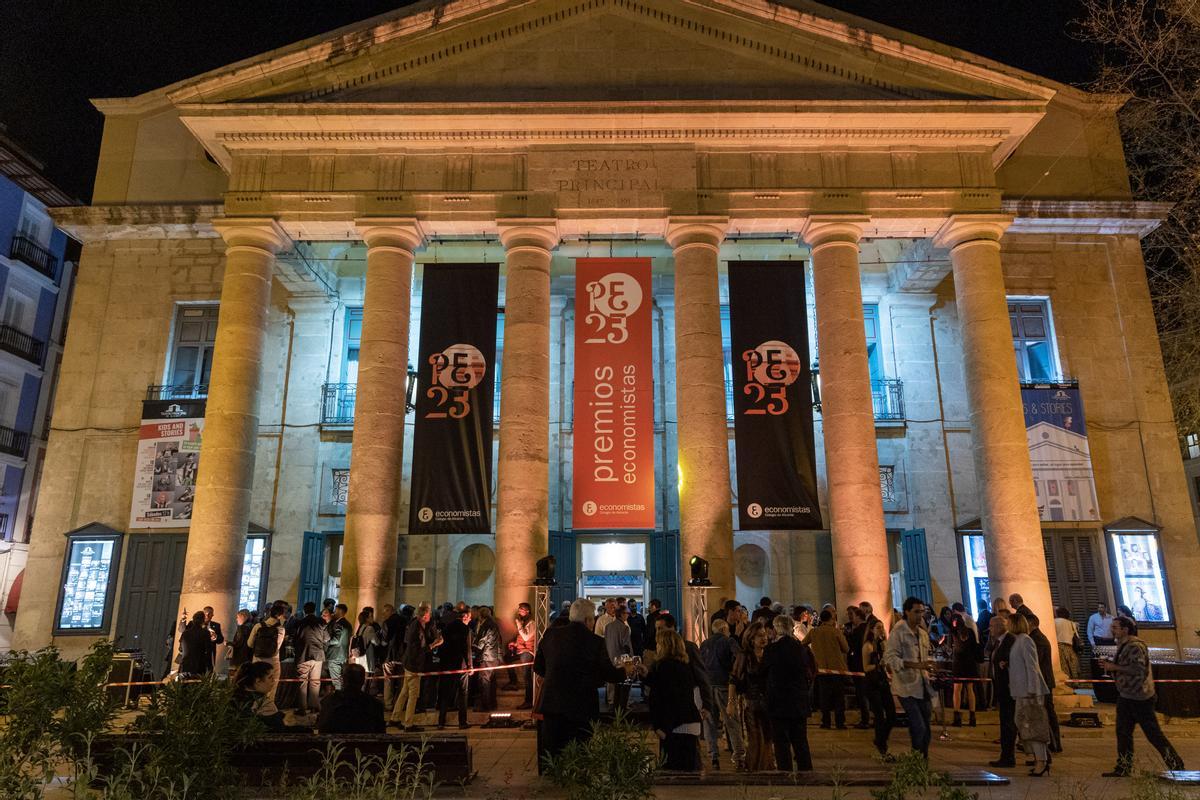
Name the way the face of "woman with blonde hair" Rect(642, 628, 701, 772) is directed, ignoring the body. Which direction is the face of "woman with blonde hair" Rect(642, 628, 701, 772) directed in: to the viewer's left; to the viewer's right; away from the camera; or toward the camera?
away from the camera

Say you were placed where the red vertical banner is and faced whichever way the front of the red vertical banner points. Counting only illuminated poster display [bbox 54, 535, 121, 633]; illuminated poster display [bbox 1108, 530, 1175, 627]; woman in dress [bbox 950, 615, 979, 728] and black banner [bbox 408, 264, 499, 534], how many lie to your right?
2

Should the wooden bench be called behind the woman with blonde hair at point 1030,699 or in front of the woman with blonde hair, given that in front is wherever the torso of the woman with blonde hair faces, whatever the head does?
in front

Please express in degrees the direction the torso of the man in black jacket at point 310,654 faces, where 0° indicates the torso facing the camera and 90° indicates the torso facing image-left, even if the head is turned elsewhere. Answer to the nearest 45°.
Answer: approximately 180°

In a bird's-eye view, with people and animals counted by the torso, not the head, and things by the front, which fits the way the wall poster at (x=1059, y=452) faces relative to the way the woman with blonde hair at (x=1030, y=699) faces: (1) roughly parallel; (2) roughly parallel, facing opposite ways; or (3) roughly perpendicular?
roughly perpendicular

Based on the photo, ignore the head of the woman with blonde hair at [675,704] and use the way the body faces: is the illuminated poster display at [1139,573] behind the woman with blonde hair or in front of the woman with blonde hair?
in front

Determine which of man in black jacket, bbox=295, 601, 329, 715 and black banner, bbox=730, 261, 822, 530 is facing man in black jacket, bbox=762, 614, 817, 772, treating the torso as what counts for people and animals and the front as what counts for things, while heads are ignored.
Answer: the black banner

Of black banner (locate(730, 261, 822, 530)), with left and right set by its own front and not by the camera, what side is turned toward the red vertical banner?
right

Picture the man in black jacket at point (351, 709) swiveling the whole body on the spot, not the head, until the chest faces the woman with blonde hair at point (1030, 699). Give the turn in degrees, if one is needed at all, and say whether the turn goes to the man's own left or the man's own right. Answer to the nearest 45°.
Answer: approximately 90° to the man's own right

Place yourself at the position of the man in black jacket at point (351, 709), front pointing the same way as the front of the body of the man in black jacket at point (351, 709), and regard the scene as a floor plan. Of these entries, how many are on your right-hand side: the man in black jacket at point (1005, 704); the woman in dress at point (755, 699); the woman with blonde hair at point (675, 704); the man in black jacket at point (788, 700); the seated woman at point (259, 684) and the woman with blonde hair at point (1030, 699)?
5

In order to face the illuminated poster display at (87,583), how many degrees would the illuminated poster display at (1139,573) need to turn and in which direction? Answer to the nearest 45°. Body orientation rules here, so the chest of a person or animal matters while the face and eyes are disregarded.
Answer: approximately 45° to its right

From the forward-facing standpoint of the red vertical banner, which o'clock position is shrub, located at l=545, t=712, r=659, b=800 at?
The shrub is roughly at 12 o'clock from the red vertical banner.

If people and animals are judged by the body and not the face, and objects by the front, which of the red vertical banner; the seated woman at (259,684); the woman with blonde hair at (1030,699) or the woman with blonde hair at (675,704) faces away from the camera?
the woman with blonde hair at (675,704)
